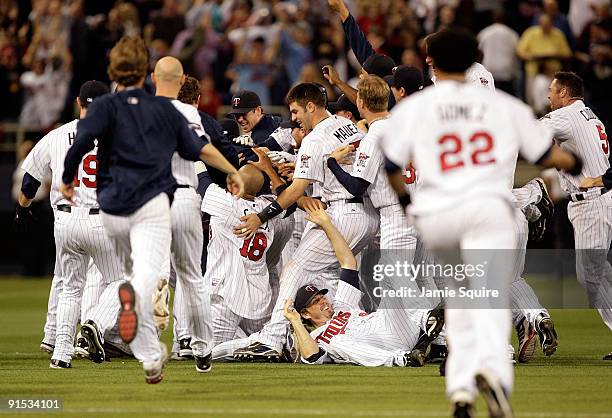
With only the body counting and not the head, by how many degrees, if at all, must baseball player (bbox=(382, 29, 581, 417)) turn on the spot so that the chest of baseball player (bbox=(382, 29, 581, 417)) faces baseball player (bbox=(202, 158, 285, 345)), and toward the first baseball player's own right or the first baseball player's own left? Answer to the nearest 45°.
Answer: approximately 45° to the first baseball player's own left

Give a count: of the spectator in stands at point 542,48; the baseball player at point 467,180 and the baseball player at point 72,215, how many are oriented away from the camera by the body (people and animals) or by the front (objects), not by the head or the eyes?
2

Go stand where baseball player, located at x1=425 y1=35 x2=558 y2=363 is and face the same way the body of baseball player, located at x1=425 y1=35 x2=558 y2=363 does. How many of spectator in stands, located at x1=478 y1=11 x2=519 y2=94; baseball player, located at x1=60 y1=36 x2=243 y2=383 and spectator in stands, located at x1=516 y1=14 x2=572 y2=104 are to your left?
1

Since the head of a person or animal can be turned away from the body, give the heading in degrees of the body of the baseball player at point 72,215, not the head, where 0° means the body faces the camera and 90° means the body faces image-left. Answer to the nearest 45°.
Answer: approximately 180°

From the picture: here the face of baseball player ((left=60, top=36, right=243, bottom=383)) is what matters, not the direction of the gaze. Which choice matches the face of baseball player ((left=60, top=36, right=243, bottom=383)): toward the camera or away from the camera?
away from the camera

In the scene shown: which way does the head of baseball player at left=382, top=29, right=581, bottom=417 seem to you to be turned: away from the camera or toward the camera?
away from the camera

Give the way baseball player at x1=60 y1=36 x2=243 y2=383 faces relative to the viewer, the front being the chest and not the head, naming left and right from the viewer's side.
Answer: facing away from the viewer

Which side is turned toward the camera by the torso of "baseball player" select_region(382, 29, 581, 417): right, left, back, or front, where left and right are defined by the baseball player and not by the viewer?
back

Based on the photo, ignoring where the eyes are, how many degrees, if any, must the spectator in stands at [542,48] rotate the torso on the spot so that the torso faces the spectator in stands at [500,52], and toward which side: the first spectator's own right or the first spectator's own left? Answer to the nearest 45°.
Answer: approximately 90° to the first spectator's own right

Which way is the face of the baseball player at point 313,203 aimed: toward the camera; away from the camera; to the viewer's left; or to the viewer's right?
to the viewer's left

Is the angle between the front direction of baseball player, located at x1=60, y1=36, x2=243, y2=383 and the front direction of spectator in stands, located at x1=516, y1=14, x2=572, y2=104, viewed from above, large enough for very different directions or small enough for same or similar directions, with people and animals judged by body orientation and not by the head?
very different directions
